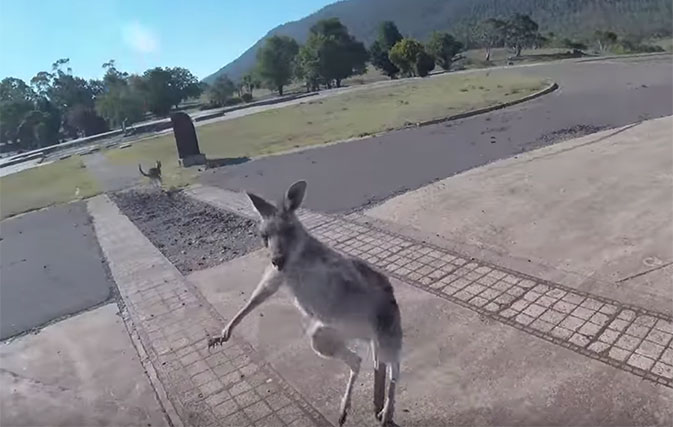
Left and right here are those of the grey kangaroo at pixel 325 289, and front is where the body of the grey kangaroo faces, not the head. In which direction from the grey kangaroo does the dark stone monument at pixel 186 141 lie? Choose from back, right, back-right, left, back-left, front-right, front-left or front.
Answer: back-right

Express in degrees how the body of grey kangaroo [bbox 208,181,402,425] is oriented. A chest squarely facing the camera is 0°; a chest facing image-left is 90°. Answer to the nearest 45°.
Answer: approximately 45°
